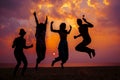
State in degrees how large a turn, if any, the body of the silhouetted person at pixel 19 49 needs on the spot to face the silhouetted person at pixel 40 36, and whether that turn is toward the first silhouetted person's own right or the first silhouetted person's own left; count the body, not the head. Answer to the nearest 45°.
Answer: approximately 45° to the first silhouetted person's own left

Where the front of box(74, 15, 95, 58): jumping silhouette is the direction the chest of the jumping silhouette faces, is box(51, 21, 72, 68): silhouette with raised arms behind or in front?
in front

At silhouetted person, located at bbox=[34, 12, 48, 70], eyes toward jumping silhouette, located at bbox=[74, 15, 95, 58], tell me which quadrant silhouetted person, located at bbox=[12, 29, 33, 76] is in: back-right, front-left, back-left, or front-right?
back-right

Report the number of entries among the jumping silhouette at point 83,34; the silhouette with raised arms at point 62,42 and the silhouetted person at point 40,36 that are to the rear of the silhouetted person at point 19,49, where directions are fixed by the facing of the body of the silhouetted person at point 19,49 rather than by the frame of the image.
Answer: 0

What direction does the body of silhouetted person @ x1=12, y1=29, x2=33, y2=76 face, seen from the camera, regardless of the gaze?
to the viewer's right

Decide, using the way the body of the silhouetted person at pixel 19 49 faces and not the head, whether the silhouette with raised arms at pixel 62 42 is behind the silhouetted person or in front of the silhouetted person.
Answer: in front

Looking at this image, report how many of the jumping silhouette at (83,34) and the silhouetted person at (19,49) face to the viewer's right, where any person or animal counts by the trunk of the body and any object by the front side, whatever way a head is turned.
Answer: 1

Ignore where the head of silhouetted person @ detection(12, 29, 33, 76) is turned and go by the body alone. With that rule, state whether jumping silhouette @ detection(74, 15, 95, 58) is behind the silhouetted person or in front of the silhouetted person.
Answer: in front

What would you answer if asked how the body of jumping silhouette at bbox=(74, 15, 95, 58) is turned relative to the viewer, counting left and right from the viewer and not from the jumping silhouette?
facing to the left of the viewer
